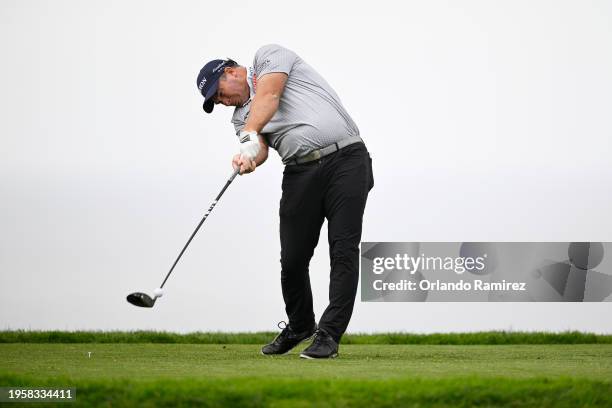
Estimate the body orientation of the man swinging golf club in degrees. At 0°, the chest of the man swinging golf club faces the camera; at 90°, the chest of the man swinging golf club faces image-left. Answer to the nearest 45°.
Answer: approximately 45°
